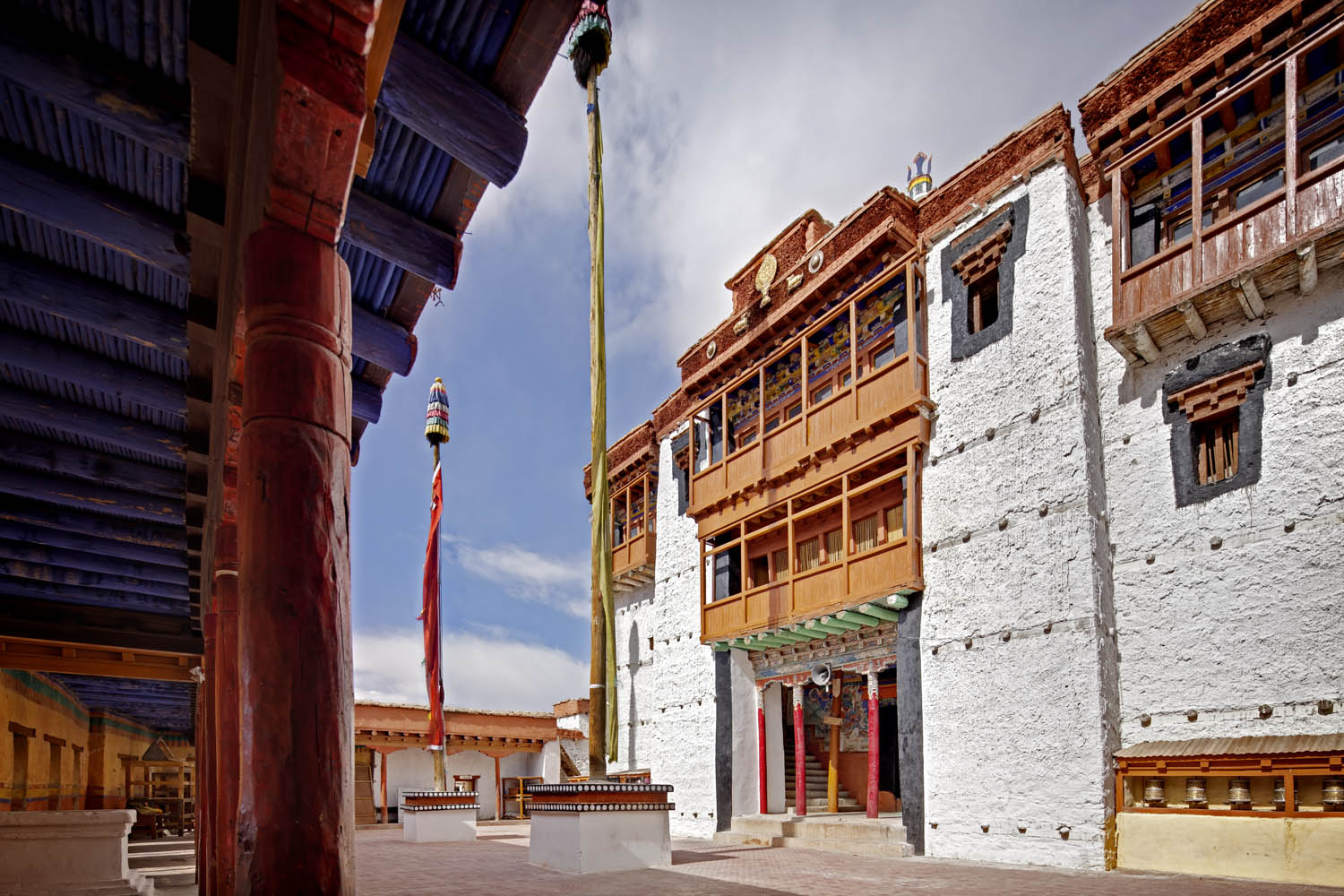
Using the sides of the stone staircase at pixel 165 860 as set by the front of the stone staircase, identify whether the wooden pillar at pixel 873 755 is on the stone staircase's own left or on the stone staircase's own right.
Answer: on the stone staircase's own left

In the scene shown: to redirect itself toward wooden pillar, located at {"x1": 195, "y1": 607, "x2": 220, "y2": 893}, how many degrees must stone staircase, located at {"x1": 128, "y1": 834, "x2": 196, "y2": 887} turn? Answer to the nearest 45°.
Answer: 0° — it already faces it

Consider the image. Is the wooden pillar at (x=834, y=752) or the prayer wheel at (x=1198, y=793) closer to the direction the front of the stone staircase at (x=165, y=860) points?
the prayer wheel

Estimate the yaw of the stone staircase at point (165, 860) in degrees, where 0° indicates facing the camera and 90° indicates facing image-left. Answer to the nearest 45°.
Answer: approximately 0°
